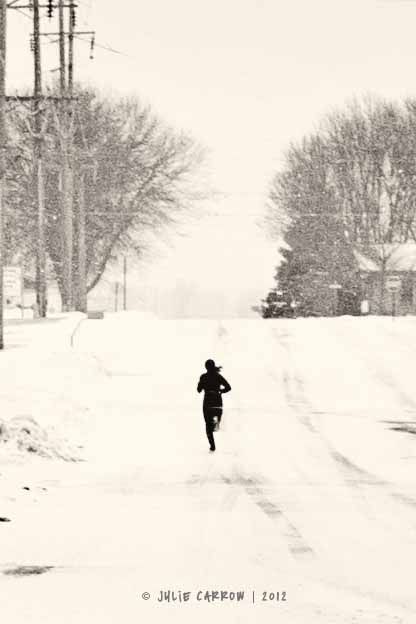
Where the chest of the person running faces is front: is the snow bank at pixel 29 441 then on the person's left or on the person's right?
on the person's left

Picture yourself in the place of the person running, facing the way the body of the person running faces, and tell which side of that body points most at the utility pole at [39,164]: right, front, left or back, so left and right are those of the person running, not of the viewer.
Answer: front

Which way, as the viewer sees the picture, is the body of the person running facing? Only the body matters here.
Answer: away from the camera

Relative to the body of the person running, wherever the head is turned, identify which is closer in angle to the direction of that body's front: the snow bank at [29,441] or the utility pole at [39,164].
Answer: the utility pole
